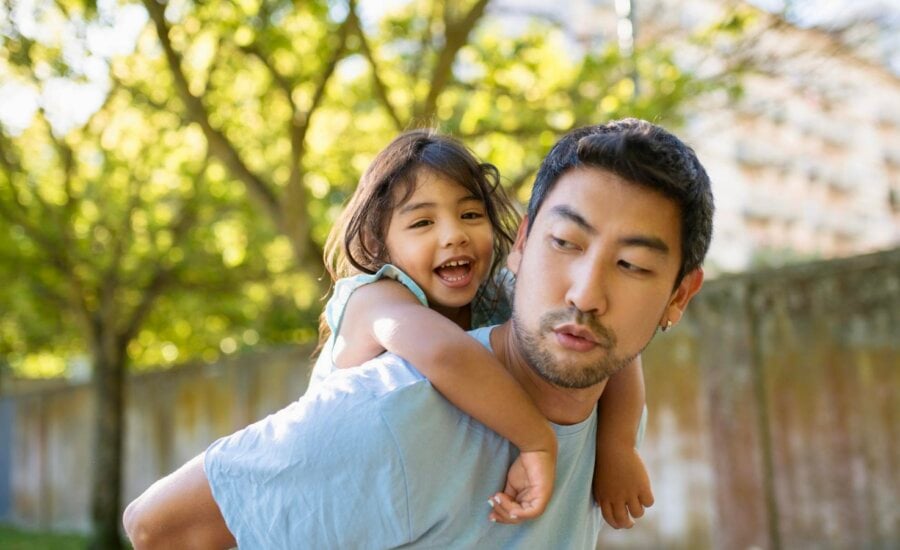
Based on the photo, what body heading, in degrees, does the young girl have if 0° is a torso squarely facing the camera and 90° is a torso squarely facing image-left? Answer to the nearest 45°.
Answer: approximately 315°

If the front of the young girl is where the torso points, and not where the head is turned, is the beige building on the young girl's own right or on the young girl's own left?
on the young girl's own left

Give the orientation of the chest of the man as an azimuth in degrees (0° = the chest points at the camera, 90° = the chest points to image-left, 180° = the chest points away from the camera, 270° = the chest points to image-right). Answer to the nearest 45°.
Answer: approximately 315°

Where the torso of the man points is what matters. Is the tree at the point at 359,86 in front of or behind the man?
behind

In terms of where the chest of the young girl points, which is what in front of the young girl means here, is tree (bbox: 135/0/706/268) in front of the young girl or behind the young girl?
behind
